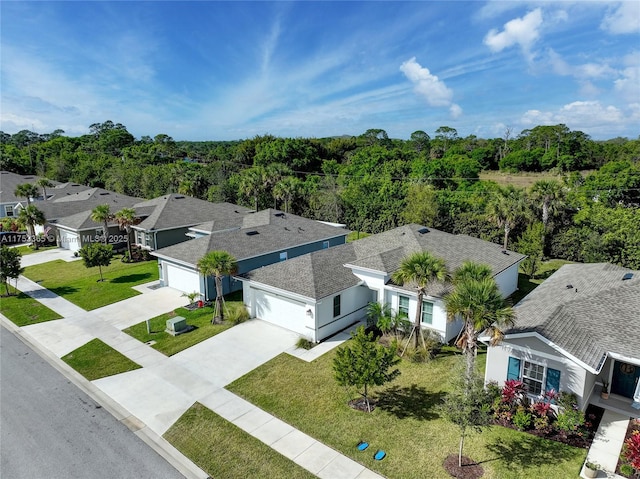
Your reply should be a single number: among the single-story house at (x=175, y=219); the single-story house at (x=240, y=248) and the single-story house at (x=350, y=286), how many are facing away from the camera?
0

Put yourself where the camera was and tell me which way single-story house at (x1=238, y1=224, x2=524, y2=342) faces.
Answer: facing the viewer and to the left of the viewer

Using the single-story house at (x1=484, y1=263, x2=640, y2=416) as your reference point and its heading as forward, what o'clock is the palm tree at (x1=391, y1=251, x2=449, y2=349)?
The palm tree is roughly at 3 o'clock from the single-story house.

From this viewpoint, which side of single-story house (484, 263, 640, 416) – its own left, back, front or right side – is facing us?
front

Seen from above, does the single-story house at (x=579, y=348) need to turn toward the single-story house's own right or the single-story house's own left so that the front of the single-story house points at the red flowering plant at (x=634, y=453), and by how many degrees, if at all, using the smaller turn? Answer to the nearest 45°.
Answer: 0° — it already faces it

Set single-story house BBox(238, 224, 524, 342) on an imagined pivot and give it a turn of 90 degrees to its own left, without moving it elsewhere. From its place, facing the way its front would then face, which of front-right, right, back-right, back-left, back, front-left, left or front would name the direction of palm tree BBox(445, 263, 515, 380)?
front

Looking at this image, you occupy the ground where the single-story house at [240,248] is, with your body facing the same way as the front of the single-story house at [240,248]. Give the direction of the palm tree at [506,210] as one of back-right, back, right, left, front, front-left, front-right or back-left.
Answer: back-left

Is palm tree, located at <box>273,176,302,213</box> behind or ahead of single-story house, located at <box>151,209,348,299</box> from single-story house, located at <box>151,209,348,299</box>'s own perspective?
behind

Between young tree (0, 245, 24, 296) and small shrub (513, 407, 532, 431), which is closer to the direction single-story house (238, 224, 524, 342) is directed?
the young tree

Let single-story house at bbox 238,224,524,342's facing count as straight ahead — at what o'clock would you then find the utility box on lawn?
The utility box on lawn is roughly at 1 o'clock from the single-story house.

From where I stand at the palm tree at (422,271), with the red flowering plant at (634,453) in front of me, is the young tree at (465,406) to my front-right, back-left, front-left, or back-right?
front-right

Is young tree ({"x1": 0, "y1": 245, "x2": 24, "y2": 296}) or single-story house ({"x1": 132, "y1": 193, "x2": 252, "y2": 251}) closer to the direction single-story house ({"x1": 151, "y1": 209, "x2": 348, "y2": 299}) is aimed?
the young tree

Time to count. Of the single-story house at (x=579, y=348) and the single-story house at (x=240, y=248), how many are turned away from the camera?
0

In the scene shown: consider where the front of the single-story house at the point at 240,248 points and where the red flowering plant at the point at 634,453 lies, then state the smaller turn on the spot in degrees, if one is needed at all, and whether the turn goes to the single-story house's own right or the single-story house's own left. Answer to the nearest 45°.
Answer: approximately 90° to the single-story house's own left

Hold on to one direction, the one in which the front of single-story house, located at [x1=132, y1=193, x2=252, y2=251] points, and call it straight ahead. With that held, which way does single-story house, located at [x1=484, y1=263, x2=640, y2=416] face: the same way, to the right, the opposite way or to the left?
the same way

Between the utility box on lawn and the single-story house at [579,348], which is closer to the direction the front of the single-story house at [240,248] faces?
the utility box on lawn

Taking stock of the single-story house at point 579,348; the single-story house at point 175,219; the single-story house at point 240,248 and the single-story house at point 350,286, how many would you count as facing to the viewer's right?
0

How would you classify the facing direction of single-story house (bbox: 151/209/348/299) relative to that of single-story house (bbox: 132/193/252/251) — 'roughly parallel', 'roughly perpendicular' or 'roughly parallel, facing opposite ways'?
roughly parallel
